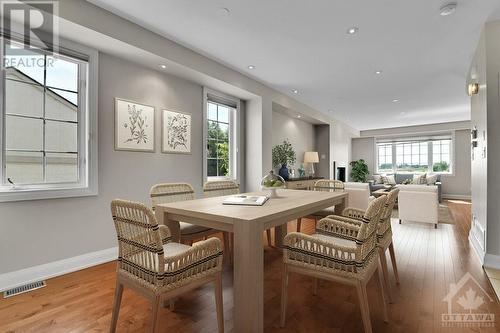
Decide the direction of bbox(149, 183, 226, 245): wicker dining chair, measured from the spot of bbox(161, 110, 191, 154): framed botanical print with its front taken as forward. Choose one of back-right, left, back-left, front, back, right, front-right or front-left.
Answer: front-right

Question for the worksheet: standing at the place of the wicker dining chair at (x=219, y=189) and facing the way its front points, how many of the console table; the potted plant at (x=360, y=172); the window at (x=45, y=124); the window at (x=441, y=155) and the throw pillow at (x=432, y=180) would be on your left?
4

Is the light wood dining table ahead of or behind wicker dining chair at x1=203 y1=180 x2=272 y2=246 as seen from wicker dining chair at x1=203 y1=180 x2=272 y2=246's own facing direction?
ahead

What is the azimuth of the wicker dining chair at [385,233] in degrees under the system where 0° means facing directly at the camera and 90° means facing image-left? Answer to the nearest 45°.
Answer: approximately 90°

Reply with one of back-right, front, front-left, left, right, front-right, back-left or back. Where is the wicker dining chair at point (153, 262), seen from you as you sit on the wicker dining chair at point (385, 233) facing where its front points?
front-left

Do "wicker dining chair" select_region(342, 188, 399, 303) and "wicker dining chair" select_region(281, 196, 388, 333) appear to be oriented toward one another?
no

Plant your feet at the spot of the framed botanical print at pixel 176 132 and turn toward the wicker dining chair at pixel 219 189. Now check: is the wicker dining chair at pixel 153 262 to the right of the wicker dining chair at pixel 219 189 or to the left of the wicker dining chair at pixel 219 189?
right

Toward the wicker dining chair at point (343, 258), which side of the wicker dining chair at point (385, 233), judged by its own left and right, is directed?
left

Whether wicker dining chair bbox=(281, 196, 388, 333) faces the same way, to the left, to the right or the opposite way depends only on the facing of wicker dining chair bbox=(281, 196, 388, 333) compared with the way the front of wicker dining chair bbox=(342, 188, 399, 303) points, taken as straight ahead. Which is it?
the same way

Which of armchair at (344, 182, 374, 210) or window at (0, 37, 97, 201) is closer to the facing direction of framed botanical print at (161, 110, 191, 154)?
the armchair

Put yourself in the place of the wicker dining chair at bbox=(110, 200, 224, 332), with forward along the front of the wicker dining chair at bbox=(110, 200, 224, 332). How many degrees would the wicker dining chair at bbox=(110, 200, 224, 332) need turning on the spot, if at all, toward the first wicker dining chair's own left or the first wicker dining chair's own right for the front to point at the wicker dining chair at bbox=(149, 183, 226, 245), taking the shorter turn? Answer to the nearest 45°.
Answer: approximately 45° to the first wicker dining chair's own left

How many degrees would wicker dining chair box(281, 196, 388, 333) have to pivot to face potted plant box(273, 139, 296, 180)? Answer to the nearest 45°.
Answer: approximately 90° to its right

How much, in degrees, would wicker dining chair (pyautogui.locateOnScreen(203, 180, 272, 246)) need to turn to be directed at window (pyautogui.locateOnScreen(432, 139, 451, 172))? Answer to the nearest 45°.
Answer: approximately 90° to its left

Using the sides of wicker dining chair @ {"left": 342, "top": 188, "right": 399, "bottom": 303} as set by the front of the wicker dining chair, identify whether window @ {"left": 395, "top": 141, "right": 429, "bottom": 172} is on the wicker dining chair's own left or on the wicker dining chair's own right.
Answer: on the wicker dining chair's own right

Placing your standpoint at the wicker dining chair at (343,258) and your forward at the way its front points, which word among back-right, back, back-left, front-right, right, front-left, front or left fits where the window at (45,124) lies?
front

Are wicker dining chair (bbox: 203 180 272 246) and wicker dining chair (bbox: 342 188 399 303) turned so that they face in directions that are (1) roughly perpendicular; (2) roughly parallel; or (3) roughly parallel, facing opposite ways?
roughly parallel, facing opposite ways

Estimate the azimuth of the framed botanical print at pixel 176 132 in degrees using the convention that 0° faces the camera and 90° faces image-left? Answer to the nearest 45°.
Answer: approximately 315°

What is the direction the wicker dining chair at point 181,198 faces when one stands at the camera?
facing the viewer and to the right of the viewer

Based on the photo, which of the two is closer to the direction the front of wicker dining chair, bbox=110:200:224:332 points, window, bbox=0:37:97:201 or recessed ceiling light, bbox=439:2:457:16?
the recessed ceiling light
